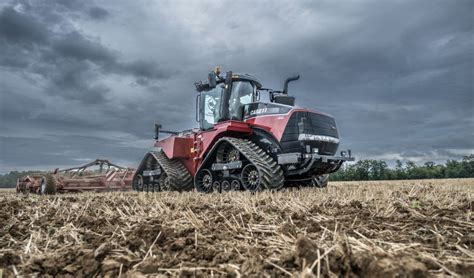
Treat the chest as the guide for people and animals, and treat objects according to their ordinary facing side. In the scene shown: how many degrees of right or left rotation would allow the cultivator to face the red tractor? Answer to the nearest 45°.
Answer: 0° — it already faces it

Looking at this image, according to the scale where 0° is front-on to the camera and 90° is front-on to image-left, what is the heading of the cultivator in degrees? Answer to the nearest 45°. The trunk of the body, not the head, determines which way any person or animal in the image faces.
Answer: approximately 315°

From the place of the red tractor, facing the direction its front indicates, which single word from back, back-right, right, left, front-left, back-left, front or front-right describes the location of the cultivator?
back

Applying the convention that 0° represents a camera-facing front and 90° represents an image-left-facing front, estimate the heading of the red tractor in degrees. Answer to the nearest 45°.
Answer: approximately 315°
